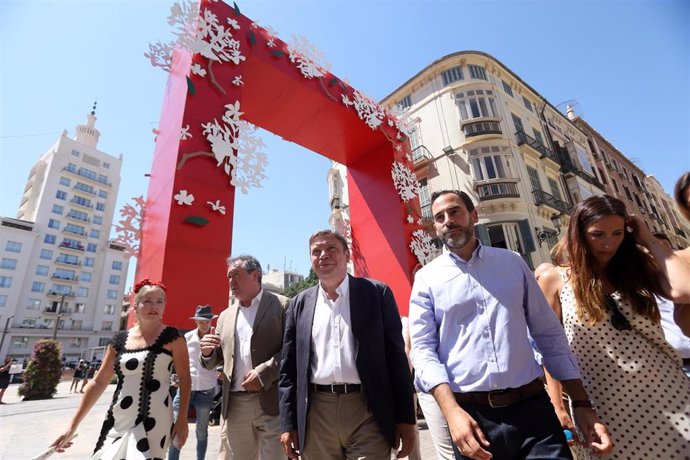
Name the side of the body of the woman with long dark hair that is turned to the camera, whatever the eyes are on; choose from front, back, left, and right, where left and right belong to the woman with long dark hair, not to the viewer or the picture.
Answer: front

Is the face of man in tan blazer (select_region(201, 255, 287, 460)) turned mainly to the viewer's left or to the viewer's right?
to the viewer's left

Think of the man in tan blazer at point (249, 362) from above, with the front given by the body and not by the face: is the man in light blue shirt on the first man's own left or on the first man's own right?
on the first man's own left

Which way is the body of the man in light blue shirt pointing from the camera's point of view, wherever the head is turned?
toward the camera

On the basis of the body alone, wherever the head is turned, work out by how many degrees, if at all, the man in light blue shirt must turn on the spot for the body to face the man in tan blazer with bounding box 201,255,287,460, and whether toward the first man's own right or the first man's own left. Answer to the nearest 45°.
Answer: approximately 90° to the first man's own right

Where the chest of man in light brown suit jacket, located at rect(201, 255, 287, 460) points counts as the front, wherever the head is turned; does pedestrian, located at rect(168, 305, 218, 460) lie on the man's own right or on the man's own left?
on the man's own right
